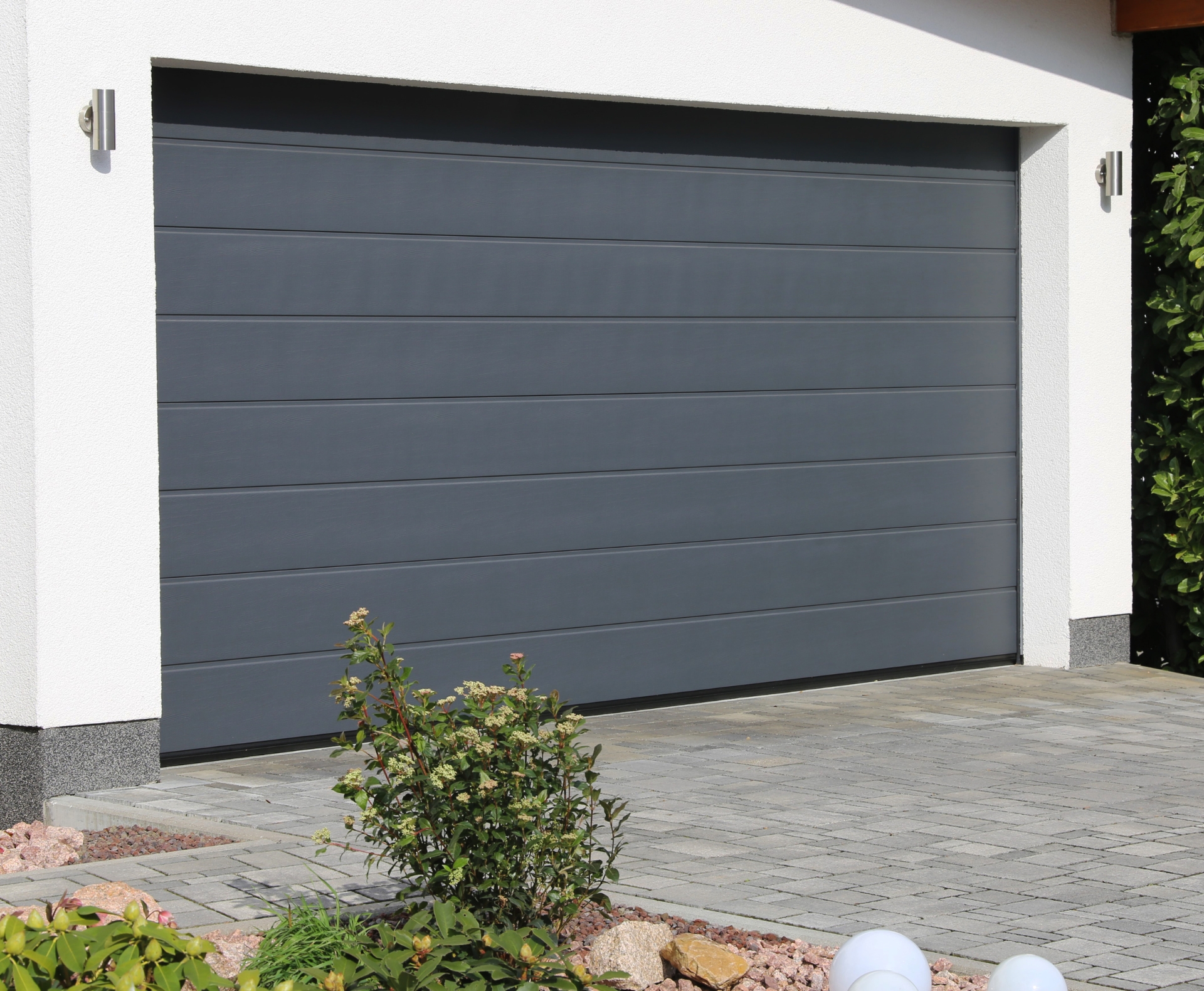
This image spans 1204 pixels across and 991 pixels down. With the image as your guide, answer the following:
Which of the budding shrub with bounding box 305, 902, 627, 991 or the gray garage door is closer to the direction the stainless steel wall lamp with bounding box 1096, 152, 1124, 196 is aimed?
the budding shrub

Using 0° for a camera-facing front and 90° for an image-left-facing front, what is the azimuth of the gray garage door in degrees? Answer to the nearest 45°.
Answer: approximately 315°

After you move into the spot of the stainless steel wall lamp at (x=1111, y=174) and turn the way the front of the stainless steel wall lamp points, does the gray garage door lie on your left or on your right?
on your right

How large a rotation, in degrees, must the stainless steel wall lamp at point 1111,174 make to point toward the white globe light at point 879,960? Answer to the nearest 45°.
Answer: approximately 45° to its right

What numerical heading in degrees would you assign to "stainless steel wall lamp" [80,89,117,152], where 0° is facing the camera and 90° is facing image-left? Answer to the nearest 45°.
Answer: approximately 315°
